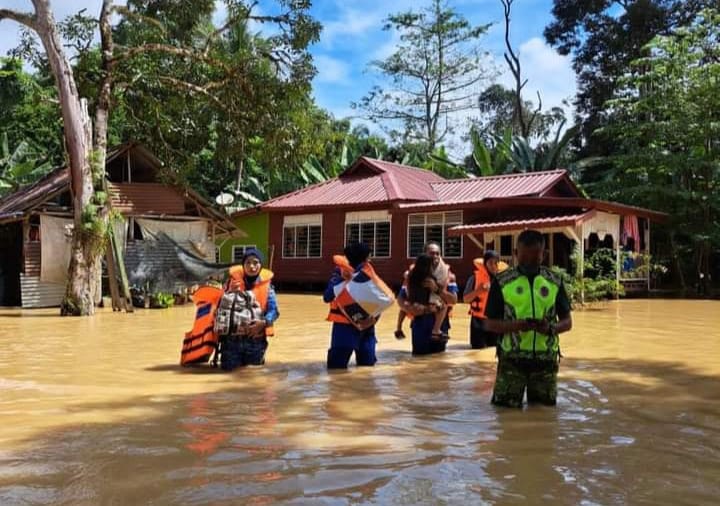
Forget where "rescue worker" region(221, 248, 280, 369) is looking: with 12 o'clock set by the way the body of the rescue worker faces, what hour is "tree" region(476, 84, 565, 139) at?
The tree is roughly at 7 o'clock from the rescue worker.

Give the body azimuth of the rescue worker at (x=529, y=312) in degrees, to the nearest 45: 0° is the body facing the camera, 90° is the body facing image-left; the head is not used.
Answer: approximately 0°

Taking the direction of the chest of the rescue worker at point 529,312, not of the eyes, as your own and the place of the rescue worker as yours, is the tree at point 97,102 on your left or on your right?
on your right

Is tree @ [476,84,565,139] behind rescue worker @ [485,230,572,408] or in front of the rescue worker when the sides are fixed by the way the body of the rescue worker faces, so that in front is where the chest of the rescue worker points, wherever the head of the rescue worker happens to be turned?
behind

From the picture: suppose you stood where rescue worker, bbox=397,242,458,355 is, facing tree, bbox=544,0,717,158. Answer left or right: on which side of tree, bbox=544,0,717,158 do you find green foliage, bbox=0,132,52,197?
left

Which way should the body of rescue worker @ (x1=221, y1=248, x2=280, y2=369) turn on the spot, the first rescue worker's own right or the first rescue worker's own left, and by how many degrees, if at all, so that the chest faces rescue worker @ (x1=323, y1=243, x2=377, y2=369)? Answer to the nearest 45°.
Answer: approximately 90° to the first rescue worker's own left

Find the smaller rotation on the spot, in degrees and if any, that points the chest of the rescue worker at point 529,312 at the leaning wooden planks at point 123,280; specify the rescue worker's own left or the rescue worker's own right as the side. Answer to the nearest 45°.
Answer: approximately 135° to the rescue worker's own right

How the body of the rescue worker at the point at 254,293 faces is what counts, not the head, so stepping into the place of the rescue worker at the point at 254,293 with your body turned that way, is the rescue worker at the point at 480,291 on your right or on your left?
on your left

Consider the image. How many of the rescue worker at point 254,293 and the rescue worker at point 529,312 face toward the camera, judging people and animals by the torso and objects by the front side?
2
